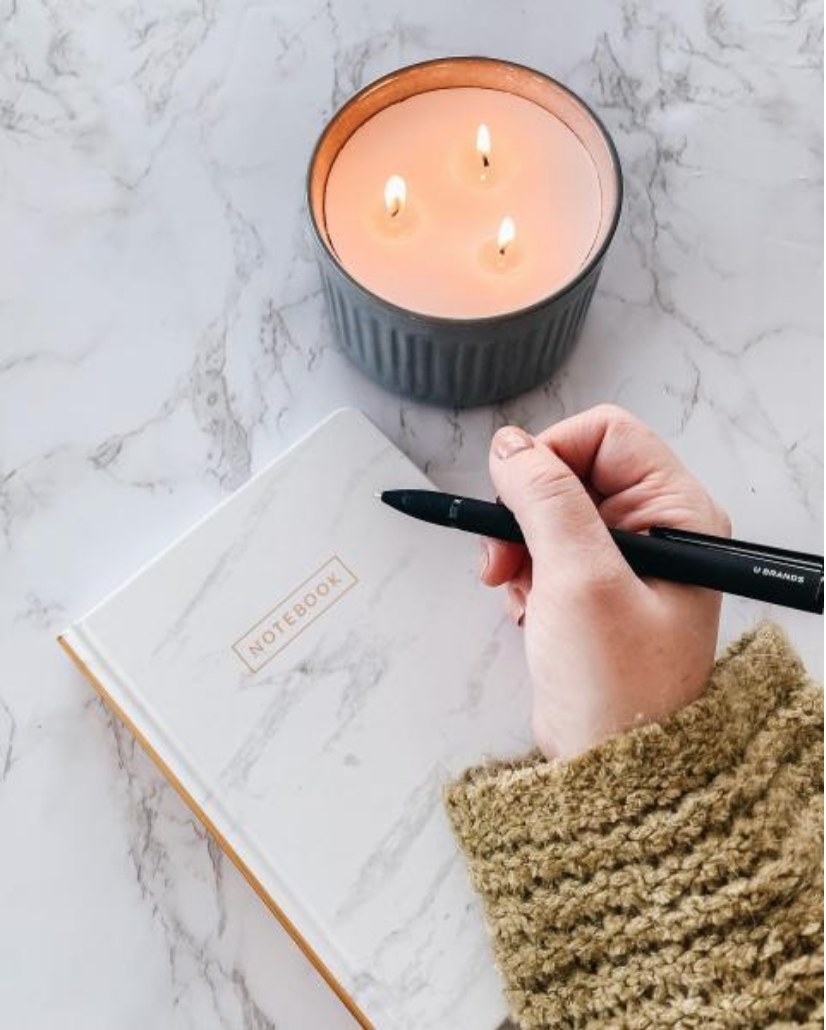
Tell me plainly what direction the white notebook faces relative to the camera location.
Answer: facing the viewer
